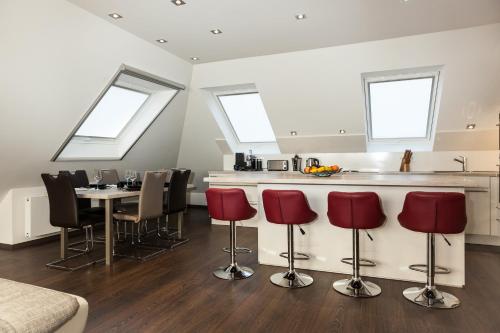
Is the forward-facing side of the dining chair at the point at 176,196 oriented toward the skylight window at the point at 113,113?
yes

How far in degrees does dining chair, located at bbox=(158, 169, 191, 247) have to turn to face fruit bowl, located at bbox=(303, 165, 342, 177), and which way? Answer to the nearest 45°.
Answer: approximately 180°

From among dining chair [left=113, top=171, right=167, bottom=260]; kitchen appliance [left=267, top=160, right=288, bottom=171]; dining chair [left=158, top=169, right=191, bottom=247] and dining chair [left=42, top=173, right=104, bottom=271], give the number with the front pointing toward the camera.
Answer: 1

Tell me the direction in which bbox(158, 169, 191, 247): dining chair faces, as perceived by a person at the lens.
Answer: facing away from the viewer and to the left of the viewer

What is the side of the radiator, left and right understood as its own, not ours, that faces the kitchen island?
front

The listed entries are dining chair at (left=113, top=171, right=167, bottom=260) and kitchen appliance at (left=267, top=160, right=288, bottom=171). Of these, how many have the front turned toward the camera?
1

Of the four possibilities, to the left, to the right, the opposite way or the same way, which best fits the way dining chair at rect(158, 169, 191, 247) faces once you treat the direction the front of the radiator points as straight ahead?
the opposite way

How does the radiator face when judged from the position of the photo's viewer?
facing the viewer and to the right of the viewer

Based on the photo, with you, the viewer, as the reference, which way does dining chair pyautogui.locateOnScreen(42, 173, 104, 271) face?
facing away from the viewer and to the right of the viewer

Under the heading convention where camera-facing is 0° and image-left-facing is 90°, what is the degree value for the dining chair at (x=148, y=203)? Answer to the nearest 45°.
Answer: approximately 135°

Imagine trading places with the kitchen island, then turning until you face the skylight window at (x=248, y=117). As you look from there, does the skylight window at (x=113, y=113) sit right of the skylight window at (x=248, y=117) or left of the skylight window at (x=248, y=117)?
left
